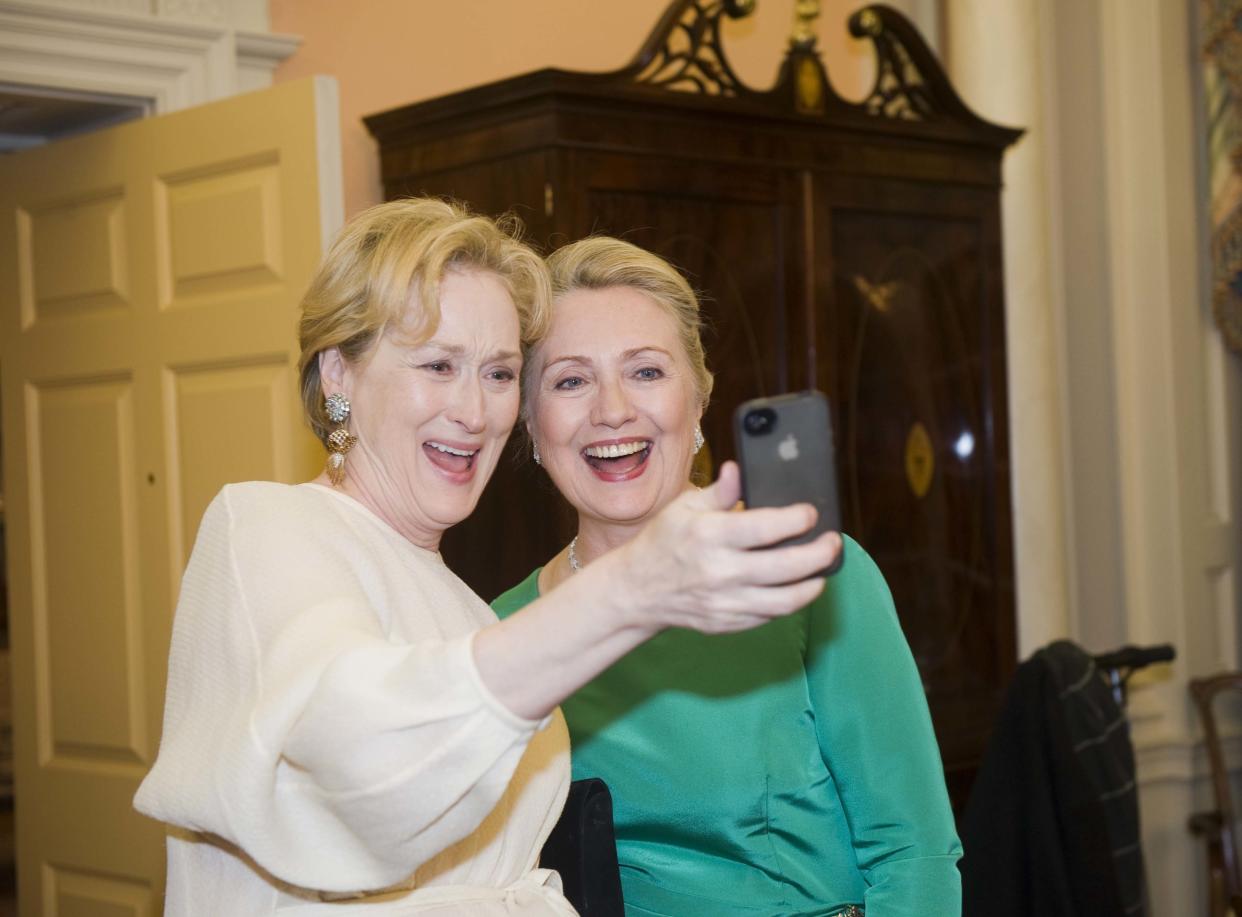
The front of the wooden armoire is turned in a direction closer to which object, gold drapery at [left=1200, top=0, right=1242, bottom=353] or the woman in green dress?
the woman in green dress

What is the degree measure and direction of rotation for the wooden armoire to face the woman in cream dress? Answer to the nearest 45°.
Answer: approximately 45° to its right

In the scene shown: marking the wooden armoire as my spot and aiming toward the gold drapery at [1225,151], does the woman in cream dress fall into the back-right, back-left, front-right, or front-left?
back-right

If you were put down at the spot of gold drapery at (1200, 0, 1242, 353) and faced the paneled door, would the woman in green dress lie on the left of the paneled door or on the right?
left

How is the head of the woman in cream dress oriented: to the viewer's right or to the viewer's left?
to the viewer's right

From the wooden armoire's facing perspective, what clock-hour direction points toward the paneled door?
The paneled door is roughly at 4 o'clock from the wooden armoire.

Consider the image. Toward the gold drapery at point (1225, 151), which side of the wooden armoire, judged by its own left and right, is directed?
left

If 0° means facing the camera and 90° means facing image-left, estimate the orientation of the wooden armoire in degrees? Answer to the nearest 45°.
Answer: approximately 315°

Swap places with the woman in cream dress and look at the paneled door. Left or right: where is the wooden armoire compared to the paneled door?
right

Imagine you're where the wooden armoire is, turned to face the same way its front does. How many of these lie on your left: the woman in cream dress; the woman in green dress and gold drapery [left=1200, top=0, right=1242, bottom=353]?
1
